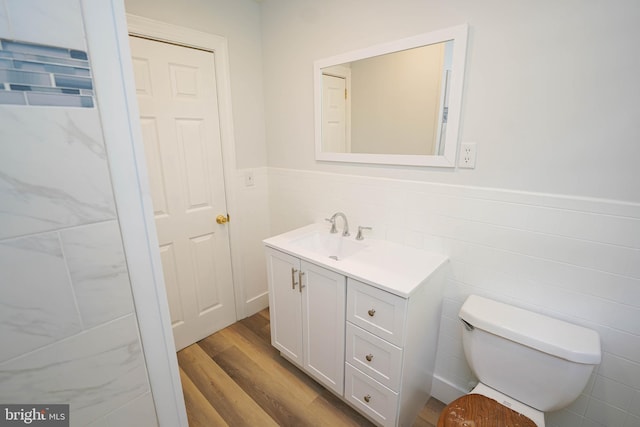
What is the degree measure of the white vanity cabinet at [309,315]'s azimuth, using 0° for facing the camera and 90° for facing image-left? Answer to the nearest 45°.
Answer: approximately 45°

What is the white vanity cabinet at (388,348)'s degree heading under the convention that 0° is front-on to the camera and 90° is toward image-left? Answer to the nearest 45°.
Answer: approximately 45°

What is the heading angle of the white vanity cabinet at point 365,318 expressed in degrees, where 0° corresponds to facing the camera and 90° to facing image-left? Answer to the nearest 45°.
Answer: approximately 45°

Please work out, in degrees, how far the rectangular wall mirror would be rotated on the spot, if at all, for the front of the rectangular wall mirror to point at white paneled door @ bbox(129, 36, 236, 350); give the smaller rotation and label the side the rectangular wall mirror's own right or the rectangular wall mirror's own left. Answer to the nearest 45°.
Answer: approximately 45° to the rectangular wall mirror's own right

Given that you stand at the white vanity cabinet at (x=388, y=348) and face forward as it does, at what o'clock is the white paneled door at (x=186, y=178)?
The white paneled door is roughly at 2 o'clock from the white vanity cabinet.
